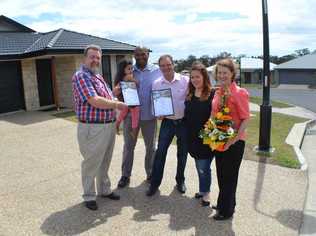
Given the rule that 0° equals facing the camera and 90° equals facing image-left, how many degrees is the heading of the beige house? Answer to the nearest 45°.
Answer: approximately 315°

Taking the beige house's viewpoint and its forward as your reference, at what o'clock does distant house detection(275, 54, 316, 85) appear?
The distant house is roughly at 9 o'clock from the beige house.

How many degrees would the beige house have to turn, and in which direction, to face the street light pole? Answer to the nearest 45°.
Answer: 0° — it already faces it

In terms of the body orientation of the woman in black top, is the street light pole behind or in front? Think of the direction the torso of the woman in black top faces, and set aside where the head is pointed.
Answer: behind

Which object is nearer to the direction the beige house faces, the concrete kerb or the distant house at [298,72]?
the concrete kerb

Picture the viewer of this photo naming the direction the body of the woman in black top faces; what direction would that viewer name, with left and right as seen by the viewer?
facing the viewer and to the left of the viewer

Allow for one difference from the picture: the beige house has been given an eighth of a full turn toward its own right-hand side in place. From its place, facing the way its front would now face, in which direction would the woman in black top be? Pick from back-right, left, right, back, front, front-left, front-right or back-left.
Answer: front
